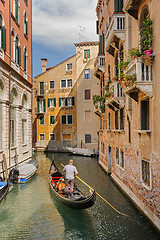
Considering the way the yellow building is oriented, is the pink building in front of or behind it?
in front

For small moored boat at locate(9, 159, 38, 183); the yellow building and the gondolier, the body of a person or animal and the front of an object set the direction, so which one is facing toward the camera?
the yellow building

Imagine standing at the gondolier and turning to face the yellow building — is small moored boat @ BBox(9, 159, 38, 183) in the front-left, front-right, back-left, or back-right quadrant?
front-left

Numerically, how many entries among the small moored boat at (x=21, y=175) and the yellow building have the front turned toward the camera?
1

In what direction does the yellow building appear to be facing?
toward the camera

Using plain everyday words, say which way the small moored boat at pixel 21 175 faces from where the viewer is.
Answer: facing away from the viewer and to the right of the viewer

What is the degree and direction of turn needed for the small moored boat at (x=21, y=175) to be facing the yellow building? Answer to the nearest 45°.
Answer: approximately 45° to its left

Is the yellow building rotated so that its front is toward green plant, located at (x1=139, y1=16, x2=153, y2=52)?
yes

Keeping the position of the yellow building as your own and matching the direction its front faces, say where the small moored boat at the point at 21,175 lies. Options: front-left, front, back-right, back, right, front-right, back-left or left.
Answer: front

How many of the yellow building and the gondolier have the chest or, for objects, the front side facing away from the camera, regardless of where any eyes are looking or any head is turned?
1

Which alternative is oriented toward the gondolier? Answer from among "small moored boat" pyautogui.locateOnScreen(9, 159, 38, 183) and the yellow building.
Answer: the yellow building

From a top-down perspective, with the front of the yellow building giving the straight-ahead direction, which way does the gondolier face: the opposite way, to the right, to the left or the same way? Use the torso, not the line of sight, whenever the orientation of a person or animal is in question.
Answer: the opposite way

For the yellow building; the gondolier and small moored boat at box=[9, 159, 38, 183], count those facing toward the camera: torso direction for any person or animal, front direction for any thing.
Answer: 1

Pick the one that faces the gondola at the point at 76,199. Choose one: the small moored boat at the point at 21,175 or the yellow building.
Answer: the yellow building

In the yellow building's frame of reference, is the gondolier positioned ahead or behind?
ahead

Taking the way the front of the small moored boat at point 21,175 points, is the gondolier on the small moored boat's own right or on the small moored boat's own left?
on the small moored boat's own right

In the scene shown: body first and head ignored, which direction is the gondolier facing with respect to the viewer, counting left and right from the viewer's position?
facing away from the viewer

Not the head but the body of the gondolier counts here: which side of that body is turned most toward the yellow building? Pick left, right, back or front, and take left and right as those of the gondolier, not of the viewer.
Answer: front

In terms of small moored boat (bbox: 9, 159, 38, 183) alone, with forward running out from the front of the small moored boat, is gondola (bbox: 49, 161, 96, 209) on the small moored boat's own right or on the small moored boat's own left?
on the small moored boat's own right
